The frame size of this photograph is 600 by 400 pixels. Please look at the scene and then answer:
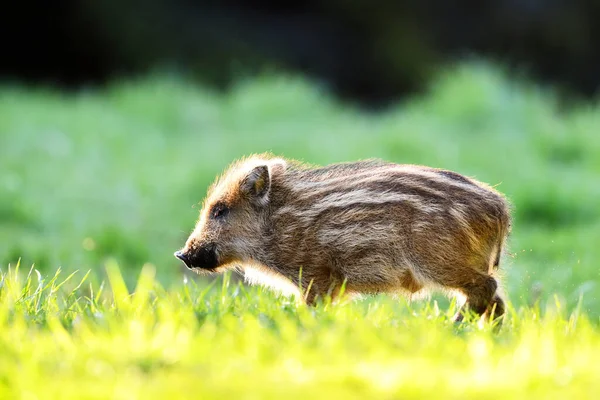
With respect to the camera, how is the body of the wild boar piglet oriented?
to the viewer's left
